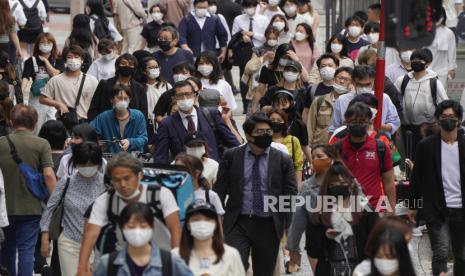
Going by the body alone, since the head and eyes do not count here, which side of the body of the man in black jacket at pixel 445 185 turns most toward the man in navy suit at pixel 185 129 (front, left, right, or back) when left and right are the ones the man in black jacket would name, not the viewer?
right

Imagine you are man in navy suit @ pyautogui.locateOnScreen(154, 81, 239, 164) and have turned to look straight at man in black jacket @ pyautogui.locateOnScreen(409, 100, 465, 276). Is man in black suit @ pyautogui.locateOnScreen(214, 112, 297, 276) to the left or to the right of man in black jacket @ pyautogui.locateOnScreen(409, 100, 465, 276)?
right

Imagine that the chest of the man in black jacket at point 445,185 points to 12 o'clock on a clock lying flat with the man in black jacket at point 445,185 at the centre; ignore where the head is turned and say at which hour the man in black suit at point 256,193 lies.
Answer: the man in black suit at point 256,193 is roughly at 2 o'clock from the man in black jacket at point 445,185.

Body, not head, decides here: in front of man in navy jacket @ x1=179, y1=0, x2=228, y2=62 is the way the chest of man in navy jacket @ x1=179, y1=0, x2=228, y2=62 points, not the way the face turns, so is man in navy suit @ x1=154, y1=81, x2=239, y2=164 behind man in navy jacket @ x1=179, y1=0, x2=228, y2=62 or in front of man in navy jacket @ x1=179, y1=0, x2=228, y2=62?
in front

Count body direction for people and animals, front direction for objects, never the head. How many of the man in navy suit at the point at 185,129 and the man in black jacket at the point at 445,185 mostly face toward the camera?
2

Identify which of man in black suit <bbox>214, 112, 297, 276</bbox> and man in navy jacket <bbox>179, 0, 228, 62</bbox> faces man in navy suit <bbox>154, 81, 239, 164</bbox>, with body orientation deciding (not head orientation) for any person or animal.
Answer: man in navy jacket <bbox>179, 0, 228, 62</bbox>

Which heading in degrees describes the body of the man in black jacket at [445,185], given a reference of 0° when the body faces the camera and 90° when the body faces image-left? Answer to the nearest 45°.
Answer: approximately 0°

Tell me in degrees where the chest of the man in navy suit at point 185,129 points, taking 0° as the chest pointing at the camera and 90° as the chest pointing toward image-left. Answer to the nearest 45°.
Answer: approximately 0°

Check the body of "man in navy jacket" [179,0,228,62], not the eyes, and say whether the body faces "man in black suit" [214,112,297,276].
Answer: yes
